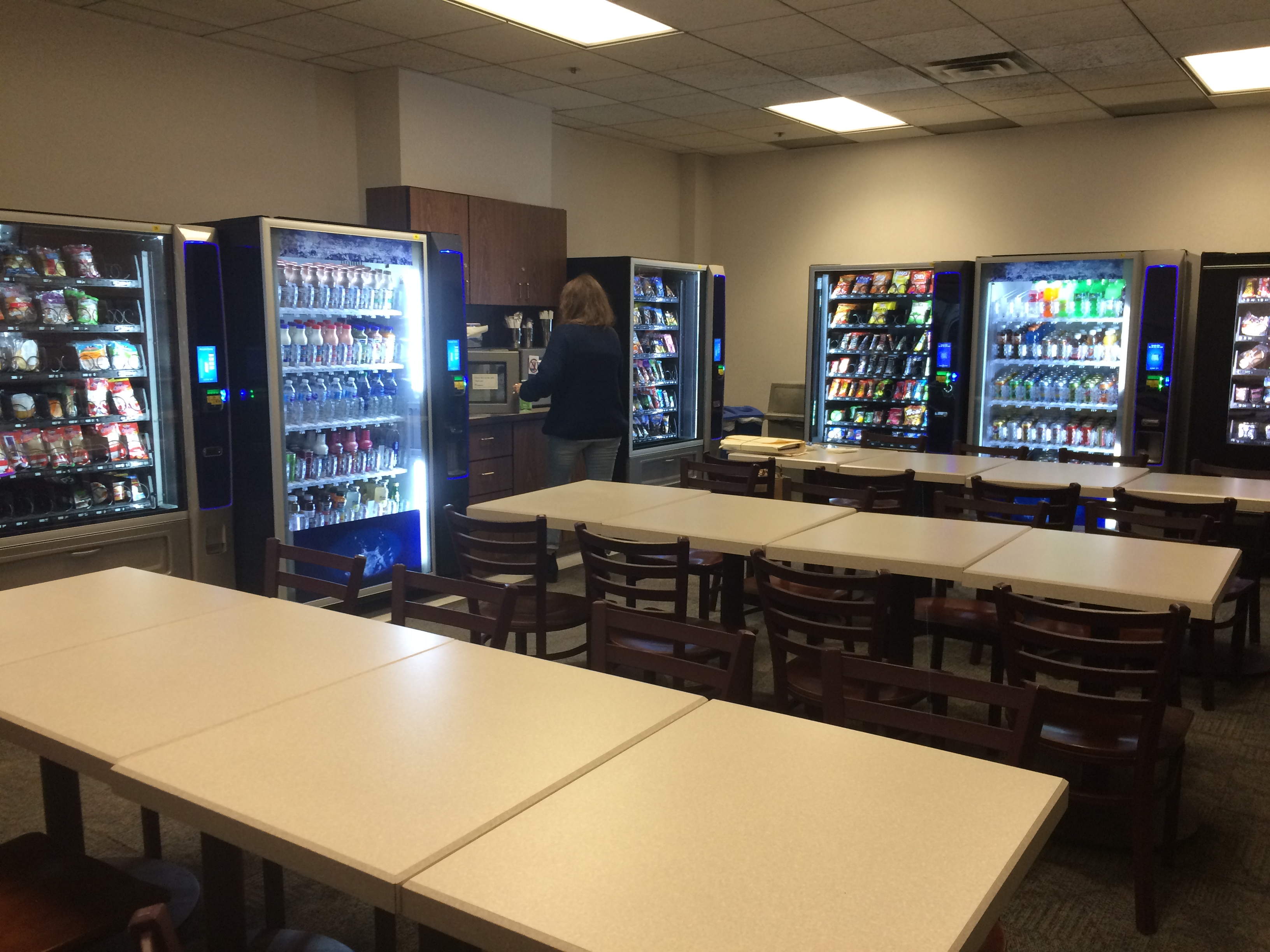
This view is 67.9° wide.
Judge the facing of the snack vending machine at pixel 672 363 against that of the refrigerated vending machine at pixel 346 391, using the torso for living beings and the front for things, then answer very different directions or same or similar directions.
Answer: same or similar directions

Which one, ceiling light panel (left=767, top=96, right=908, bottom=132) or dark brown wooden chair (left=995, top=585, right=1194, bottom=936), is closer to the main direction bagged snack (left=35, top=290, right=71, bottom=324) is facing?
the dark brown wooden chair

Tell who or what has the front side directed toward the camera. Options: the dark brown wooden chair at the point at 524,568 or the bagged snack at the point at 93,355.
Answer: the bagged snack

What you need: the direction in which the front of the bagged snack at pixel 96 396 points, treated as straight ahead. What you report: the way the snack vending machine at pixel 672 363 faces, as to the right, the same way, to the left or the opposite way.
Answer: the same way

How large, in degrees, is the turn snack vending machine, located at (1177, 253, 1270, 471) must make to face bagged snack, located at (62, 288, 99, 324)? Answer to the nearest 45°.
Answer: approximately 45° to its right

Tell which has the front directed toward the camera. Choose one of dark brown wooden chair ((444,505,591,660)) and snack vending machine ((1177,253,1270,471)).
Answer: the snack vending machine

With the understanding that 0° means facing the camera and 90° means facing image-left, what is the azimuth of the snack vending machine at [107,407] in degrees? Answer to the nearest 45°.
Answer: approximately 0°

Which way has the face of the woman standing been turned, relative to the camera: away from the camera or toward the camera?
away from the camera

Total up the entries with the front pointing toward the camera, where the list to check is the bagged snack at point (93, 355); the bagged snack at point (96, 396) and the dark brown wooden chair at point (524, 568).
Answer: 2

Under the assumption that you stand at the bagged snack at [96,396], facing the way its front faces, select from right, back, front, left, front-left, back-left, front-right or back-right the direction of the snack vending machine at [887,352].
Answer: left

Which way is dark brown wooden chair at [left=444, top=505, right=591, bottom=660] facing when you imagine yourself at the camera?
facing away from the viewer and to the right of the viewer

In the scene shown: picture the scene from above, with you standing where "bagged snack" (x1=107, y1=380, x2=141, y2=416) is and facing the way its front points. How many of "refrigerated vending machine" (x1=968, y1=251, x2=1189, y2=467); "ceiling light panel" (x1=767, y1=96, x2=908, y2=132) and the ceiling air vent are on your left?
3

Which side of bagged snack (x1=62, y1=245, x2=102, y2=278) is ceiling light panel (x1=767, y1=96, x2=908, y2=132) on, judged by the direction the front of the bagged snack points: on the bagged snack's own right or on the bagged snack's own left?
on the bagged snack's own left

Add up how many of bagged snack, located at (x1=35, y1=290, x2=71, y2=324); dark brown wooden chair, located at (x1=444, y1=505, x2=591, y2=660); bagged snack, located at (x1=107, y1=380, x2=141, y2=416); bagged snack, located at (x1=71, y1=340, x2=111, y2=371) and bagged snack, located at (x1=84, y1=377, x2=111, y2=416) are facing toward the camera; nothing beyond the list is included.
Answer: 4

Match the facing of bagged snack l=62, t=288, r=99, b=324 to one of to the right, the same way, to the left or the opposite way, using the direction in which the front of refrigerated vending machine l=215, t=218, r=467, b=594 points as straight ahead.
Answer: the same way

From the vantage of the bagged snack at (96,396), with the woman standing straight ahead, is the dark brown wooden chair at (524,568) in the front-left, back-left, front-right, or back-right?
front-right

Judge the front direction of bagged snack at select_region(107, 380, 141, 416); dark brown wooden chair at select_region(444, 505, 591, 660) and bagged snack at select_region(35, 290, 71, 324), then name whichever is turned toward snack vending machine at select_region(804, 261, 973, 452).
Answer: the dark brown wooden chair

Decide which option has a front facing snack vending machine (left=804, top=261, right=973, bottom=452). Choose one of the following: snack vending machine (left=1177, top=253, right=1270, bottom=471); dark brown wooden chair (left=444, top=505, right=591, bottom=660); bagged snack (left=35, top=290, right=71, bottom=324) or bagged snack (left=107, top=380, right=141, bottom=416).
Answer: the dark brown wooden chair

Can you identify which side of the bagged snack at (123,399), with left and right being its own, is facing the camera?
front
